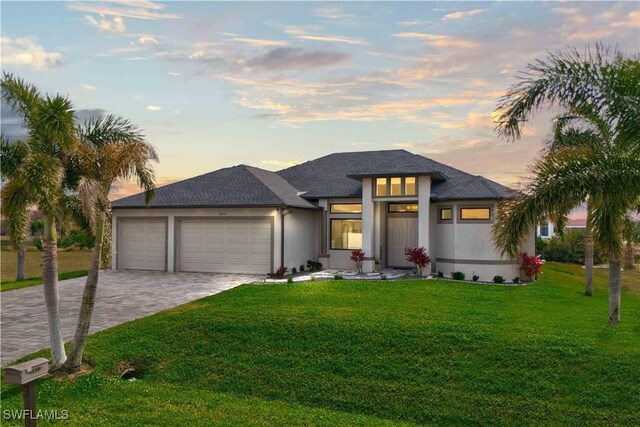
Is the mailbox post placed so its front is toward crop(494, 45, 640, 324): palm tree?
no

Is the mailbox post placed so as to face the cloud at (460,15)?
no

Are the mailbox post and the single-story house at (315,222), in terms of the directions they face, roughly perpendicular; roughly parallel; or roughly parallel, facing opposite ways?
roughly parallel

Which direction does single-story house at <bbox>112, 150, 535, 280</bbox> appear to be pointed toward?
toward the camera

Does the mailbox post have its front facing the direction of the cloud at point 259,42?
no

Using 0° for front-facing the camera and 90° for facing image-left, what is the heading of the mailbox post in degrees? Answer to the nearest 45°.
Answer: approximately 45°

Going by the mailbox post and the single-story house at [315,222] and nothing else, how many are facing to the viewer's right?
0
